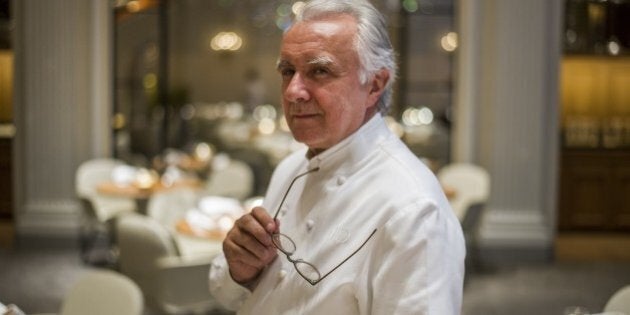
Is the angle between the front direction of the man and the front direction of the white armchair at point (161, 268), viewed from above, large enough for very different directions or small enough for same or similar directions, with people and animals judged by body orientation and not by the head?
very different directions

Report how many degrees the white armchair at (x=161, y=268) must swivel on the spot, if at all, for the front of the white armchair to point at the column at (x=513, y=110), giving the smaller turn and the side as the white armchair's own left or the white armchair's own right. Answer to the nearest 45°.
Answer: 0° — it already faces it

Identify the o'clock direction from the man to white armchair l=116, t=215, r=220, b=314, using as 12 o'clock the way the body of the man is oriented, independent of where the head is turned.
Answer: The white armchair is roughly at 4 o'clock from the man.

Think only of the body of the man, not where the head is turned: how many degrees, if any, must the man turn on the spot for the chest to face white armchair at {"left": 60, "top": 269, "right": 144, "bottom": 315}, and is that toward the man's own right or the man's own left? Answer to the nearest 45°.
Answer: approximately 90° to the man's own right

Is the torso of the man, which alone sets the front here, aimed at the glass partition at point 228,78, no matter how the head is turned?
no

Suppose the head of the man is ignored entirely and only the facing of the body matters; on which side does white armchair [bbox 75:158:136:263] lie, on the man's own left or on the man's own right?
on the man's own right

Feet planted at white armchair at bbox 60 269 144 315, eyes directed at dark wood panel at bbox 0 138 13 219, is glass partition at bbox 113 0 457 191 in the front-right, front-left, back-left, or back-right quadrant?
front-right

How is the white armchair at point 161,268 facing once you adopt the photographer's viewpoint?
facing away from the viewer and to the right of the viewer

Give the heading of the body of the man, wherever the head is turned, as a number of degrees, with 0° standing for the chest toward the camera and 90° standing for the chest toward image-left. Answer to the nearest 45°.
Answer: approximately 45°

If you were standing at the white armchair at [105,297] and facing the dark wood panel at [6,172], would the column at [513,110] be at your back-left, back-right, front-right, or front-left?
front-right

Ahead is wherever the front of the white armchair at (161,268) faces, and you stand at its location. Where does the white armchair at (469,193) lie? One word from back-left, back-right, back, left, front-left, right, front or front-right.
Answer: front

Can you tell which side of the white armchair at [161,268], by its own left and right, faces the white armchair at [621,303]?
right

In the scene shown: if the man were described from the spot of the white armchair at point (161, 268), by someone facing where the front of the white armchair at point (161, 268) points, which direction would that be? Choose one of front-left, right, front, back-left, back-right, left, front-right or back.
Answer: back-right

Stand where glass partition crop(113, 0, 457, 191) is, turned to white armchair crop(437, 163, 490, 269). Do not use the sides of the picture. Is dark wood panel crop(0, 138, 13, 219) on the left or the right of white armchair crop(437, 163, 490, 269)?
right
